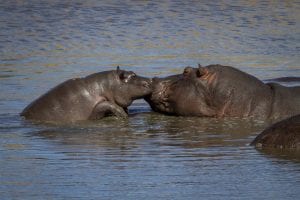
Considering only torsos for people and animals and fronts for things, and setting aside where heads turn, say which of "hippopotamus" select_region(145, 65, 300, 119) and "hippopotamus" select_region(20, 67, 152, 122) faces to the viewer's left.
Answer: "hippopotamus" select_region(145, 65, 300, 119)

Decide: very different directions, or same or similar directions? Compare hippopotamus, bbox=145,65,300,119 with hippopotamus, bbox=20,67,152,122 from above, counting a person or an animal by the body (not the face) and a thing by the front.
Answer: very different directions

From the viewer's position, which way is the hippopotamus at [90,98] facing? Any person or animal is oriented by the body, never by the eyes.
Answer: facing to the right of the viewer

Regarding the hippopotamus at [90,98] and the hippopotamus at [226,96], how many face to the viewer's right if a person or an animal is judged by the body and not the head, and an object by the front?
1

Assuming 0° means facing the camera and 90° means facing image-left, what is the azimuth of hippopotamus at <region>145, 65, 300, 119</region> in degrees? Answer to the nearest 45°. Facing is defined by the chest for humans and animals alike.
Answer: approximately 90°

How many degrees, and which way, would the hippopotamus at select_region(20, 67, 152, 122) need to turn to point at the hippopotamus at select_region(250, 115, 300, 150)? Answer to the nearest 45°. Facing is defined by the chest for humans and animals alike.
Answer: approximately 45° to its right

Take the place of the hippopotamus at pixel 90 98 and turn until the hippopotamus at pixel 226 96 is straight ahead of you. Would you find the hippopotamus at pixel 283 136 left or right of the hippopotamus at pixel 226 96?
right

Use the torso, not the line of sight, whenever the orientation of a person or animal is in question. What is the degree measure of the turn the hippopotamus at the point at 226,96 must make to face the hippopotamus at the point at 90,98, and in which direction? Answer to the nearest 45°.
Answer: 0° — it already faces it

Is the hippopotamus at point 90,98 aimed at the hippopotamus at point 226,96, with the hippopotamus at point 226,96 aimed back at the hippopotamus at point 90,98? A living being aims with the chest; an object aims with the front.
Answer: yes

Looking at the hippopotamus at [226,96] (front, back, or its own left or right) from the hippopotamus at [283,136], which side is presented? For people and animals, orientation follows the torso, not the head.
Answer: left

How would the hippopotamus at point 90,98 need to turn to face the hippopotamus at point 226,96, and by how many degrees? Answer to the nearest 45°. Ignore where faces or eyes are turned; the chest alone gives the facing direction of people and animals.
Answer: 0° — it already faces it
